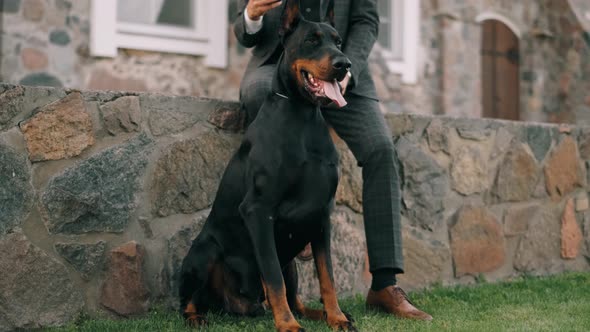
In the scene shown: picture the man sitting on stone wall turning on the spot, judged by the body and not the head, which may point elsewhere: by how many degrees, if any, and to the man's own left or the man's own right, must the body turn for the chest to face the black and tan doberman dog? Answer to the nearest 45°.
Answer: approximately 45° to the man's own right

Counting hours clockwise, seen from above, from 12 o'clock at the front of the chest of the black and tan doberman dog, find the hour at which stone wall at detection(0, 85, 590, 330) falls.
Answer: The stone wall is roughly at 6 o'clock from the black and tan doberman dog.

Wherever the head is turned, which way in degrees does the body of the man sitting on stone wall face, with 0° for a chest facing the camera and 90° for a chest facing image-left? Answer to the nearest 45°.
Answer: approximately 0°

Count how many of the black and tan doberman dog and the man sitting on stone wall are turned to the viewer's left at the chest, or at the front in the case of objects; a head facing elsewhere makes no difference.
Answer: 0
